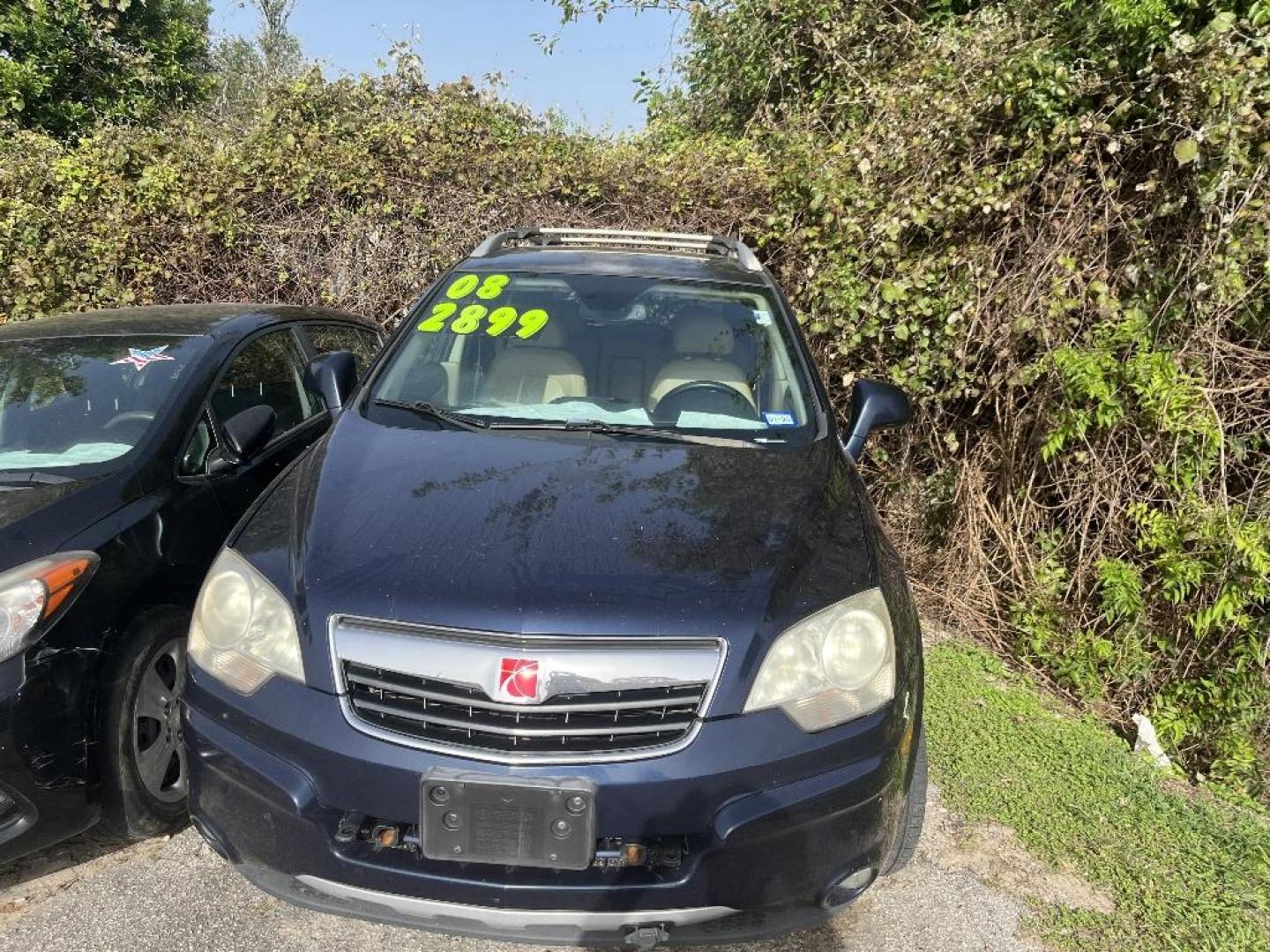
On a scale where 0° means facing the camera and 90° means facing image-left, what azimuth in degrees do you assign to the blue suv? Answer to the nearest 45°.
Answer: approximately 0°

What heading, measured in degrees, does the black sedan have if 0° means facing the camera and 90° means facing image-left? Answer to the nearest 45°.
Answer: approximately 45°

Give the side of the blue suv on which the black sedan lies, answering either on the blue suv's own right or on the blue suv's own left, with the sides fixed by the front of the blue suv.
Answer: on the blue suv's own right

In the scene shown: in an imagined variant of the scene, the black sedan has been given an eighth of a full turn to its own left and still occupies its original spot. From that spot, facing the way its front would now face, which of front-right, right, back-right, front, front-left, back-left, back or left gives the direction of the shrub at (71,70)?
back

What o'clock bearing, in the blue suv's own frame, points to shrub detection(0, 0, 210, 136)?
The shrub is roughly at 5 o'clock from the blue suv.

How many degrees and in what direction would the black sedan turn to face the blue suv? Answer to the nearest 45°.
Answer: approximately 90° to its left
